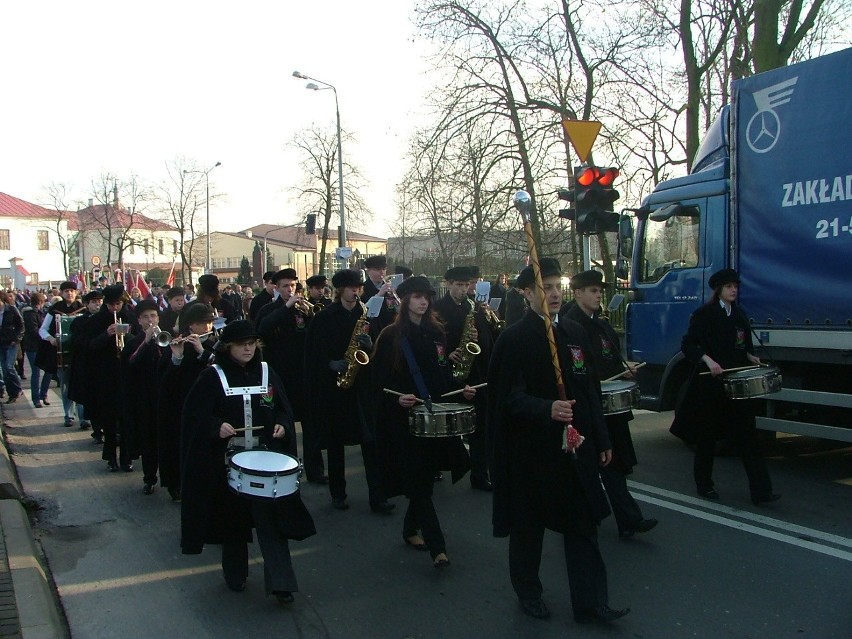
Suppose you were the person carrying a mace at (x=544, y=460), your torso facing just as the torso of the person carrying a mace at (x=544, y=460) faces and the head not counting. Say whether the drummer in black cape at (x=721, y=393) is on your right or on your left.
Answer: on your left

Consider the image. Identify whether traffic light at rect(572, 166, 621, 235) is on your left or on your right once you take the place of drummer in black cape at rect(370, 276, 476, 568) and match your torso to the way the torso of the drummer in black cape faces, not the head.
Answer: on your left

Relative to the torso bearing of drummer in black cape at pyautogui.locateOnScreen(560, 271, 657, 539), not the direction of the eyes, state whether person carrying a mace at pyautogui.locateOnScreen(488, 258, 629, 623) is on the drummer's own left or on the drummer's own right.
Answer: on the drummer's own right

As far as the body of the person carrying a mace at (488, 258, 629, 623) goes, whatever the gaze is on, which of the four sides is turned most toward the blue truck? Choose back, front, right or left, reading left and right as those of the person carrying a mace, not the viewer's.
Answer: left

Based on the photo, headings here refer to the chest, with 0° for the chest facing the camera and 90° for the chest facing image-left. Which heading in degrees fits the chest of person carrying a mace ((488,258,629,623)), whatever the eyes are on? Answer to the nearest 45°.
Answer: approximately 315°

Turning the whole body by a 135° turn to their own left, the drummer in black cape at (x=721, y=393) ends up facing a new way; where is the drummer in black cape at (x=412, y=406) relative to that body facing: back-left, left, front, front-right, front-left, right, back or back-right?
back-left
